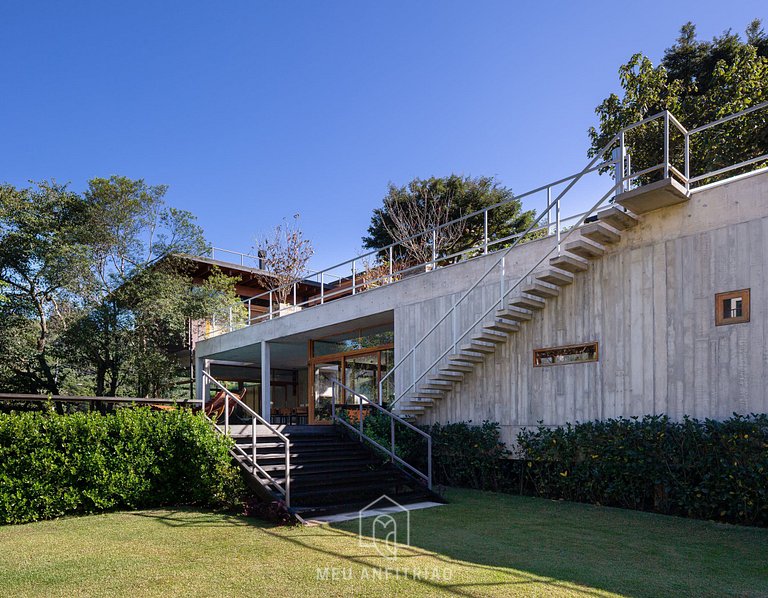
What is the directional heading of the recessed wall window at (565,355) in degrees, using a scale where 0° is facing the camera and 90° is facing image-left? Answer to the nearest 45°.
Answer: approximately 45°

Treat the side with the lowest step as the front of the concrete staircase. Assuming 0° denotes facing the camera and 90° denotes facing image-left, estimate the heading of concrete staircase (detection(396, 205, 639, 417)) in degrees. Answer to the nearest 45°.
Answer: approximately 135°

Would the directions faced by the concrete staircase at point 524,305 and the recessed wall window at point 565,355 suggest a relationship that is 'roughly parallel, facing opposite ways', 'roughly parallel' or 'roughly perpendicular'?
roughly perpendicular

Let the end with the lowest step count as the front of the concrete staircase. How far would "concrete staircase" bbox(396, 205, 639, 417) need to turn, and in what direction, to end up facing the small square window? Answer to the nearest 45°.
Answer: approximately 180°

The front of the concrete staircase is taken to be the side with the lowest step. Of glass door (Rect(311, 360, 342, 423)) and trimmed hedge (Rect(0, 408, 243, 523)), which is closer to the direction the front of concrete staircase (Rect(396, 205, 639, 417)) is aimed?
the glass door
